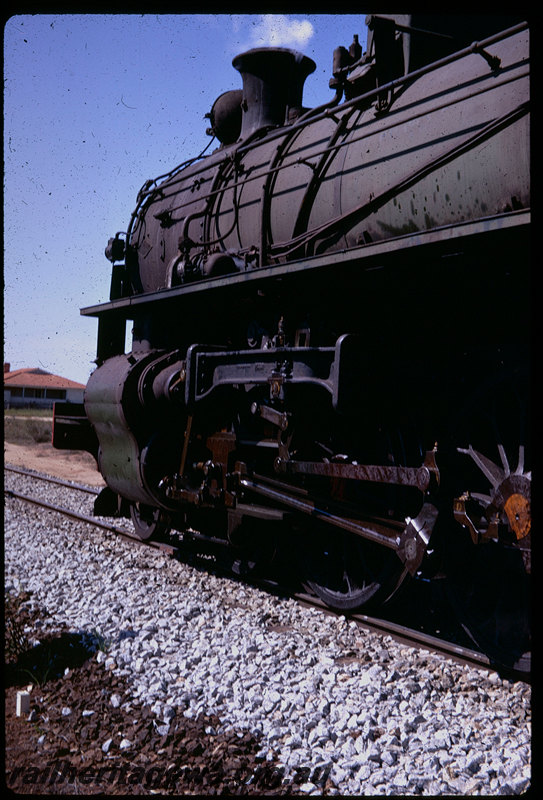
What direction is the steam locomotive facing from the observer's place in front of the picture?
facing away from the viewer and to the left of the viewer

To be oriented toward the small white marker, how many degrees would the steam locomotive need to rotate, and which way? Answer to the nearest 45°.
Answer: approximately 90° to its left
